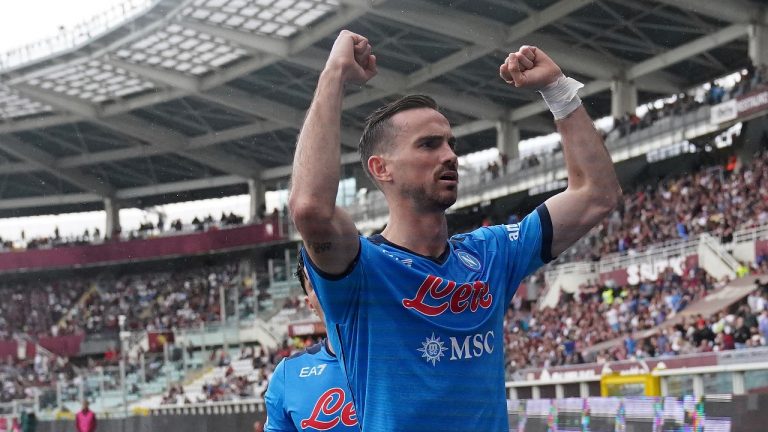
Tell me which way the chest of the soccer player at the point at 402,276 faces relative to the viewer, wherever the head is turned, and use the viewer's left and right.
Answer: facing the viewer and to the right of the viewer

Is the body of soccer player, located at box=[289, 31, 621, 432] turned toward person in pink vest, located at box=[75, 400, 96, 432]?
no

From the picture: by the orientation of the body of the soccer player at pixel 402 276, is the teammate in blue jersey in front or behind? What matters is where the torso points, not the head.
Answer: behind

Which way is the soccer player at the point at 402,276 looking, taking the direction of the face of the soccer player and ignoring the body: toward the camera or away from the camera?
toward the camera
